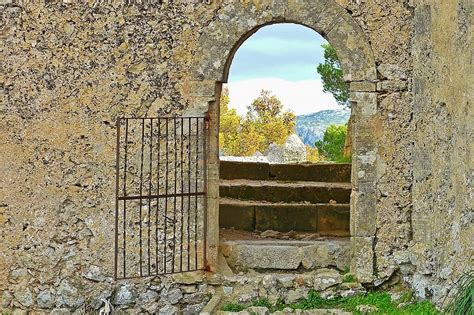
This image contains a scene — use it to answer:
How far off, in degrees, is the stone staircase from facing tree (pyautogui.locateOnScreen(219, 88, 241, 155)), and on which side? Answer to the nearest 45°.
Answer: approximately 180°

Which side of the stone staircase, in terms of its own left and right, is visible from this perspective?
front

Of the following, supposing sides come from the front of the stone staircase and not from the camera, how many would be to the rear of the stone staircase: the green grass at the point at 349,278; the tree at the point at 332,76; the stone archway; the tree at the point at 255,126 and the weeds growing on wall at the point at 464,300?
2

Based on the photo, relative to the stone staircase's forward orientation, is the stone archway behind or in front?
in front

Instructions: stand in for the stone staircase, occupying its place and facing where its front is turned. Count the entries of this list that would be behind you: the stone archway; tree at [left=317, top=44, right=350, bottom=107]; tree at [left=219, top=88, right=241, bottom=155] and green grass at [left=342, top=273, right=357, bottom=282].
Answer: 2

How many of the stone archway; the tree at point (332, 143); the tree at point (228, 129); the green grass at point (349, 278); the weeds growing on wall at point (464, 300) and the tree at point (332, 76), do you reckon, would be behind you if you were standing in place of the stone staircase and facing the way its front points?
3

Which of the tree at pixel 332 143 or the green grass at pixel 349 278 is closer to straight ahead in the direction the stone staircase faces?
the green grass

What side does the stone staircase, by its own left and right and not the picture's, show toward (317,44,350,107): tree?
back

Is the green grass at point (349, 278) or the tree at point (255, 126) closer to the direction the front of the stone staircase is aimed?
the green grass

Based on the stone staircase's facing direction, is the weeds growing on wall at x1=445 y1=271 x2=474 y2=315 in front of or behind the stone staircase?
in front

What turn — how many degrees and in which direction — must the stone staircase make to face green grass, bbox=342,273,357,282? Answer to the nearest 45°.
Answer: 0° — it already faces it

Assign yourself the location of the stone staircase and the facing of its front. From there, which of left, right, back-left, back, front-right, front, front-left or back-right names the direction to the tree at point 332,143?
back

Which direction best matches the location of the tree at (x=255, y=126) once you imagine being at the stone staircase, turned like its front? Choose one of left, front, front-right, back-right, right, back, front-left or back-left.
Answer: back
